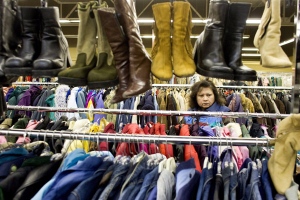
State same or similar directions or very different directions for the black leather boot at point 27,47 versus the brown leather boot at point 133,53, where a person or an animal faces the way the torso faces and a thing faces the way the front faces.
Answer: same or similar directions

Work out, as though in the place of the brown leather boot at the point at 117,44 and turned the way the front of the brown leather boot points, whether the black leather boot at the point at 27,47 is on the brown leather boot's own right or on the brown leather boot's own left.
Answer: on the brown leather boot's own right

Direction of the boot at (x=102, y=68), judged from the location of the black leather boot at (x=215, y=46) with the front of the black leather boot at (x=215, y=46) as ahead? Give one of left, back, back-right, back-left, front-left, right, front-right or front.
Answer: back-right

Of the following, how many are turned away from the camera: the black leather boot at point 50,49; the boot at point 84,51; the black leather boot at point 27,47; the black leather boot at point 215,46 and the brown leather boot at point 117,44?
0

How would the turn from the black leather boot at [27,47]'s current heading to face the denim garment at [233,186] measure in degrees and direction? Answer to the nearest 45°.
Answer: approximately 90° to its left

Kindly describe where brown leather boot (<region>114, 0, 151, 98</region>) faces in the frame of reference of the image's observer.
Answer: facing the viewer and to the left of the viewer

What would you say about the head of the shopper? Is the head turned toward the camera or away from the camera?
toward the camera

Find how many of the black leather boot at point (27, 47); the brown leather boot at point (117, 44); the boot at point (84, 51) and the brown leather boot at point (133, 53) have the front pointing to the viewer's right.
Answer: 0

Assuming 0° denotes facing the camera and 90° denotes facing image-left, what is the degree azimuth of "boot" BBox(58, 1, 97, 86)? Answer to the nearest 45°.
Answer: approximately 45°

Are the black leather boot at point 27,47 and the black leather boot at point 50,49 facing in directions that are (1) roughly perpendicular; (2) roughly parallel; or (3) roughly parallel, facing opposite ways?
roughly parallel

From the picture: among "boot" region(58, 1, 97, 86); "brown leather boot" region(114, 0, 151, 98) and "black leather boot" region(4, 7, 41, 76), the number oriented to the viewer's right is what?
0

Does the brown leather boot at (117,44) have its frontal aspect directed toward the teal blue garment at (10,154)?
yes
